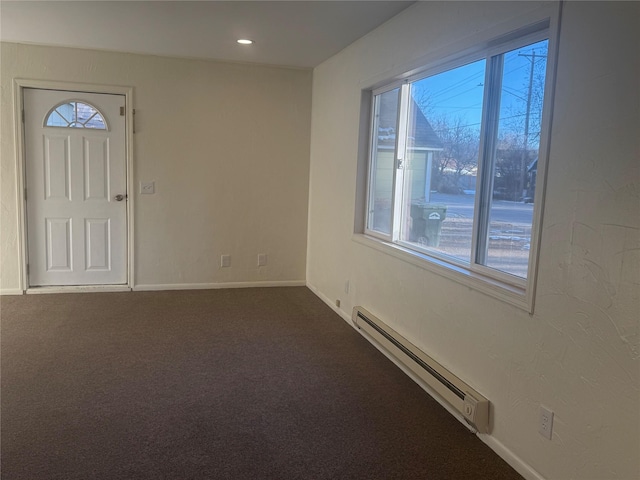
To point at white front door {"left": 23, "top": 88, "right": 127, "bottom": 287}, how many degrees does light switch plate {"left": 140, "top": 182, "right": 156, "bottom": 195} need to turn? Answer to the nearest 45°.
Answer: approximately 90° to its right

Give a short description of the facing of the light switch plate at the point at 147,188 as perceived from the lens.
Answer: facing the viewer

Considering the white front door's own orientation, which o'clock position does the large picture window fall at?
The large picture window is roughly at 11 o'clock from the white front door.

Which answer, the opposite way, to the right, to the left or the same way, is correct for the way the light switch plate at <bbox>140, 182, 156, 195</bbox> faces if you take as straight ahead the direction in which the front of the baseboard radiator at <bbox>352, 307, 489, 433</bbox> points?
to the left

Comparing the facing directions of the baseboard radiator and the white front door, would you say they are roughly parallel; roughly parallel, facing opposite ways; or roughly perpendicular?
roughly perpendicular

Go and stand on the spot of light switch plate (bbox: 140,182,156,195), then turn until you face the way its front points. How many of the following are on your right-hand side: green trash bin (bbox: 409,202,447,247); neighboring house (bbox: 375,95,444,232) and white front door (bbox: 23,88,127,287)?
1

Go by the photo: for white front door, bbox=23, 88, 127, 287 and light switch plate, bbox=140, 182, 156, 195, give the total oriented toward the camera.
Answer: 2

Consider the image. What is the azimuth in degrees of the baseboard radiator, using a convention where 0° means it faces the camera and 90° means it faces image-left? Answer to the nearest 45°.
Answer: approximately 45°

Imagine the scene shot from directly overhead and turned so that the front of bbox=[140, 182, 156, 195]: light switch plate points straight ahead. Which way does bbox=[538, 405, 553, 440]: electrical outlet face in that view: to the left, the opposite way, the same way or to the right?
to the right

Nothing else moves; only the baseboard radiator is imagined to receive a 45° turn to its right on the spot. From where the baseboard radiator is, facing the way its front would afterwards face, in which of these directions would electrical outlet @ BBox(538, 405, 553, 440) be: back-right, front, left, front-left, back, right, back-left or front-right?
back-left

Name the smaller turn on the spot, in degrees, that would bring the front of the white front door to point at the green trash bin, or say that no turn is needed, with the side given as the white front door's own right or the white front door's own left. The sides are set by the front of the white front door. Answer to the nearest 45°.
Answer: approximately 135° to the white front door's own left

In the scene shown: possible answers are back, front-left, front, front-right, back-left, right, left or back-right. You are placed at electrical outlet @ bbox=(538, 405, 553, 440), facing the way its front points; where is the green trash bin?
right

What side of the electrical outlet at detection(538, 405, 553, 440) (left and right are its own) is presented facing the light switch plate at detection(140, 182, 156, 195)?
right

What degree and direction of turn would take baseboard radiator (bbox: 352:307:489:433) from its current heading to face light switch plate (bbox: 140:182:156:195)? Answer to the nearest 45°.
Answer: approximately 90° to its right
